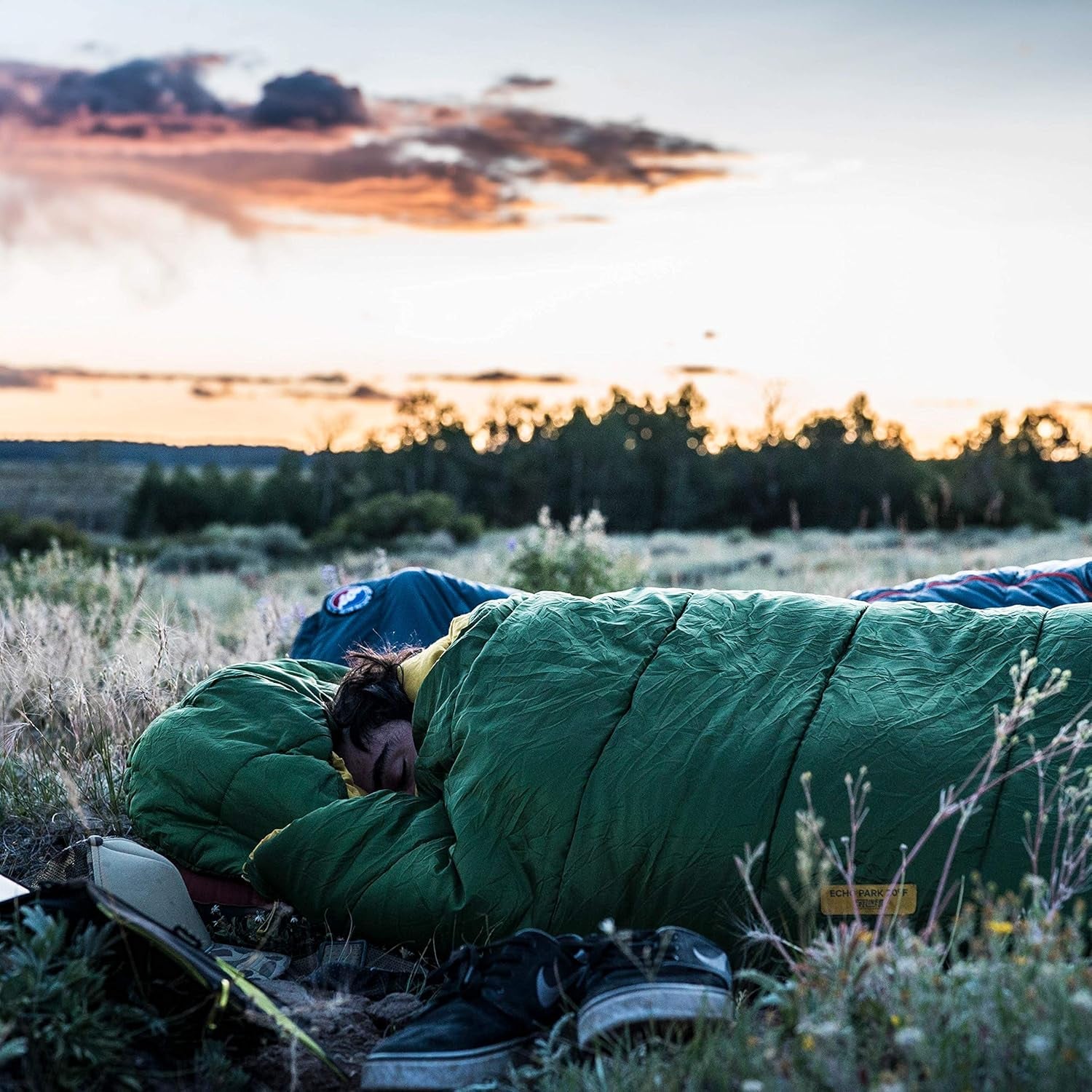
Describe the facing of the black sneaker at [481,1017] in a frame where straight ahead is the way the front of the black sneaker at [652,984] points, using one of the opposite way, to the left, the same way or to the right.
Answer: the same way

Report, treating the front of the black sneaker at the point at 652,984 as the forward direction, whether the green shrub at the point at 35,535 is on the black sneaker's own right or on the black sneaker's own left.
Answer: on the black sneaker's own right

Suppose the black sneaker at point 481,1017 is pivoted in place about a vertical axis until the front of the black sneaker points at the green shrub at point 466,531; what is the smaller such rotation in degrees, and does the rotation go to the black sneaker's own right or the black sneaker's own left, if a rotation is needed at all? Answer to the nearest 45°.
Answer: approximately 135° to the black sneaker's own right

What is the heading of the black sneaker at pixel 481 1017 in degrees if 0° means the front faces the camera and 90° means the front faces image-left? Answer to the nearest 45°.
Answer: approximately 45°

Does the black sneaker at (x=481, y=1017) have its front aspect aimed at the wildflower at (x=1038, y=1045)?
no

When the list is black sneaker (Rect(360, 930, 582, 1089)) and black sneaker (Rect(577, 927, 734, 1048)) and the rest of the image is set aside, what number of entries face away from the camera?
0

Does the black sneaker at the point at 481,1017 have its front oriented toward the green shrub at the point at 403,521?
no

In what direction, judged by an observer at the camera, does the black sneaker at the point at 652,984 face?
facing the viewer and to the left of the viewer

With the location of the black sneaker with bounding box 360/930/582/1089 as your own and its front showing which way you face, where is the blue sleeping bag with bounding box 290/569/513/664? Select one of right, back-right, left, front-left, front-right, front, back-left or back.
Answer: back-right

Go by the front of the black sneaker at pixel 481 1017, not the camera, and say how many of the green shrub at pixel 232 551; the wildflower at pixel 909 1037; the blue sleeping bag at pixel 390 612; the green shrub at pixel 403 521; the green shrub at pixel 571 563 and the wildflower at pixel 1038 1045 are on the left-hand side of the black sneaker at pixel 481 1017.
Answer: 2

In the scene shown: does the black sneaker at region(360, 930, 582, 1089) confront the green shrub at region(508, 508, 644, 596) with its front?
no
